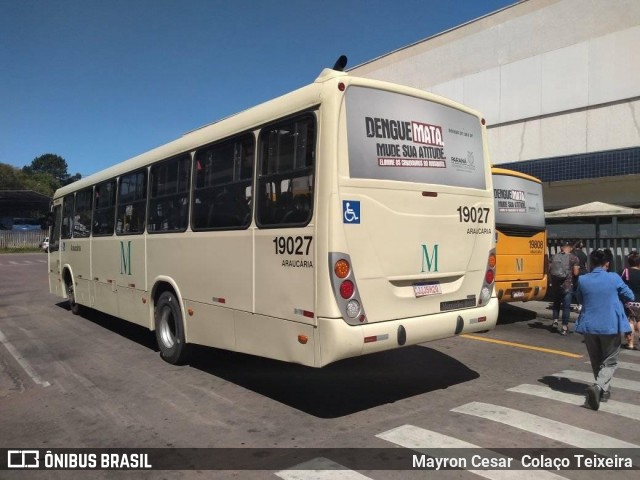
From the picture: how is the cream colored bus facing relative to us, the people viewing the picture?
facing away from the viewer and to the left of the viewer

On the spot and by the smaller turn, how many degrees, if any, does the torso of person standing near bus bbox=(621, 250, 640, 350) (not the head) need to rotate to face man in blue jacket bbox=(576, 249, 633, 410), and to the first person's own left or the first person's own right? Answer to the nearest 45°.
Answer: approximately 180°

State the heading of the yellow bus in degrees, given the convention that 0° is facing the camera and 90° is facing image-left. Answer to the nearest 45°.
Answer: approximately 135°

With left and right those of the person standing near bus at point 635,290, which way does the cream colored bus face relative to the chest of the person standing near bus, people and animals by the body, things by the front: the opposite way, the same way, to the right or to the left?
to the left

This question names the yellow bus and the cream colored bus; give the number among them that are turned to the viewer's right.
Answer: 0

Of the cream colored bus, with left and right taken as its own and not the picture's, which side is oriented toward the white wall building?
right

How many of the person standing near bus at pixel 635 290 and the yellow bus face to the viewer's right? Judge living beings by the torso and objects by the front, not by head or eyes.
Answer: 0

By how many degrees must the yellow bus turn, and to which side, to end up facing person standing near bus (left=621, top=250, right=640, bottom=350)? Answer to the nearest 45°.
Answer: approximately 180°
